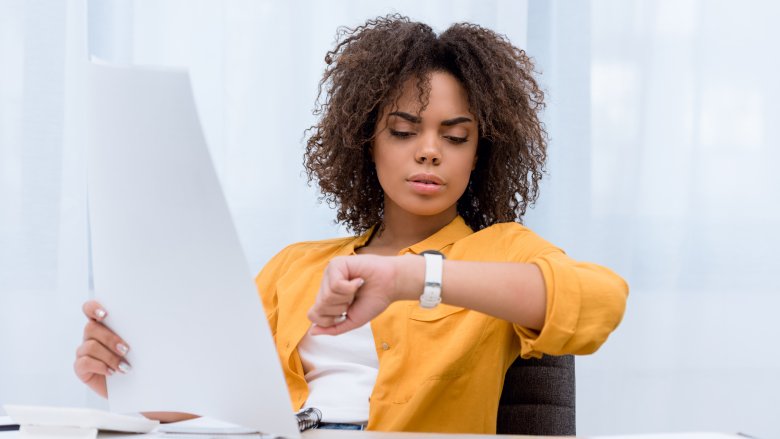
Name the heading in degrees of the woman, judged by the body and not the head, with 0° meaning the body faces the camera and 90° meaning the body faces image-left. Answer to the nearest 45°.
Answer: approximately 45°
